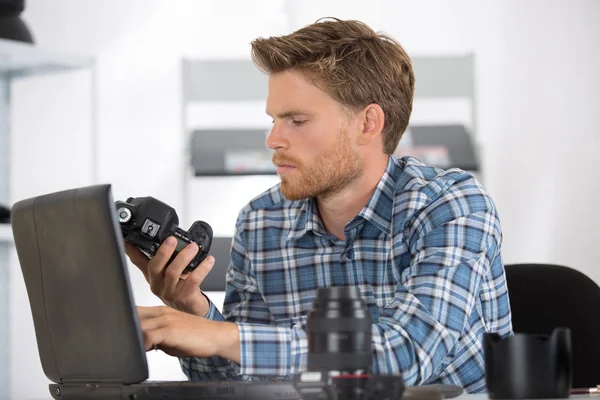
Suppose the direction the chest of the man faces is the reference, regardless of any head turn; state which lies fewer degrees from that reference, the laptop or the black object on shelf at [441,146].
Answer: the laptop

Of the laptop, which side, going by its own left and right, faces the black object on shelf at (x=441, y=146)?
front

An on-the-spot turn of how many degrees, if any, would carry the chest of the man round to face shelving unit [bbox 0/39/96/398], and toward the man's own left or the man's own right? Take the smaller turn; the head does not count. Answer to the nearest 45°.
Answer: approximately 90° to the man's own right

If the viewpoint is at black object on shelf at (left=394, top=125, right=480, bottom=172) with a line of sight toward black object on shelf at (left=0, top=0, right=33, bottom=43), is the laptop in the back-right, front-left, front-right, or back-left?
front-left

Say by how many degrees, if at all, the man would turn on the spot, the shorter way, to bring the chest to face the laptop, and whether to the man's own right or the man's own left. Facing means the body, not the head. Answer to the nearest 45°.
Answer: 0° — they already face it

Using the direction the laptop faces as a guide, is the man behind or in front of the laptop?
in front

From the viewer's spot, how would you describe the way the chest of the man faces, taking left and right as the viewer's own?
facing the viewer and to the left of the viewer

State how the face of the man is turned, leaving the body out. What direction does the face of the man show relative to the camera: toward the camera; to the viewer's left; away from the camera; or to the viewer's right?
to the viewer's left

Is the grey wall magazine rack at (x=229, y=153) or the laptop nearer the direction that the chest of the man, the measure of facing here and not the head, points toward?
the laptop

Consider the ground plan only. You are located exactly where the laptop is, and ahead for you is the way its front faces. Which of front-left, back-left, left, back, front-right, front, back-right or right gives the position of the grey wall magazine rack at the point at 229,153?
front-left

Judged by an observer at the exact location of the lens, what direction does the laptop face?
facing away from the viewer and to the right of the viewer

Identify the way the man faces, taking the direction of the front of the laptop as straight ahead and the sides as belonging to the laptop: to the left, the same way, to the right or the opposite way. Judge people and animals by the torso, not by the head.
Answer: the opposite way
